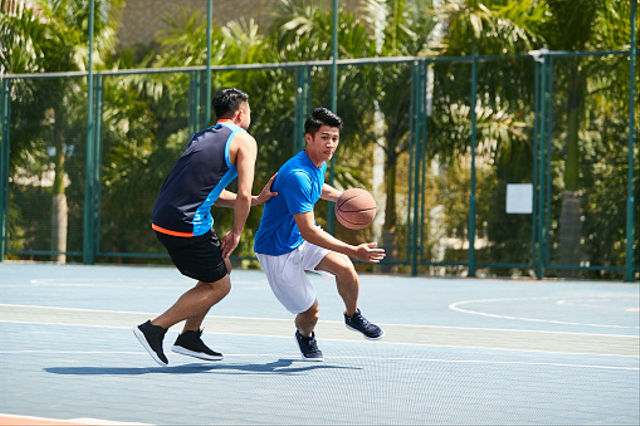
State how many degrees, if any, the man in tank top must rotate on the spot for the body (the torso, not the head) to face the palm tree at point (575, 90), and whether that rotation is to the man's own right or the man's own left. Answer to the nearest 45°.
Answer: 0° — they already face it

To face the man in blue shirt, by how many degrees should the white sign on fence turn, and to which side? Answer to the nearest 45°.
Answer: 0° — it already faces them

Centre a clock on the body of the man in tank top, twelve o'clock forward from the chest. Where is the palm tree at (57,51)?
The palm tree is roughly at 10 o'clock from the man in tank top.

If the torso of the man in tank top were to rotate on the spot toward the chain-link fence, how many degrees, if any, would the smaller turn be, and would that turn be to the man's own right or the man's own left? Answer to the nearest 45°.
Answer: approximately 45° to the man's own left

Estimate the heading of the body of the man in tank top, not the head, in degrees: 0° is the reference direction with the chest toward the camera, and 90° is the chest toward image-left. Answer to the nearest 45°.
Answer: approximately 225°

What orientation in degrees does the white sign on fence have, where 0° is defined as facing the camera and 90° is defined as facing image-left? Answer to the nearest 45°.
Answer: approximately 0°

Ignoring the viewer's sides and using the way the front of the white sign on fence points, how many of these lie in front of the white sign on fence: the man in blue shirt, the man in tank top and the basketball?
3

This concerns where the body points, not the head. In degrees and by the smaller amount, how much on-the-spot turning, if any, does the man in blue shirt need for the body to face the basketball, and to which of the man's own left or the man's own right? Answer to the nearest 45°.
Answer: approximately 90° to the man's own left

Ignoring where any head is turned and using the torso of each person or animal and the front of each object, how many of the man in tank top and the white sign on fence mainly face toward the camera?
1

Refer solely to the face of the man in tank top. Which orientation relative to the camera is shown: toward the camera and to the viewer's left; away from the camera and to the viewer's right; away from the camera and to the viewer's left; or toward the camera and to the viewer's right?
away from the camera and to the viewer's right

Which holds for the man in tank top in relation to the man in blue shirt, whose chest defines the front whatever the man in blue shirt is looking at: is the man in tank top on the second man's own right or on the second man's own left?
on the second man's own right

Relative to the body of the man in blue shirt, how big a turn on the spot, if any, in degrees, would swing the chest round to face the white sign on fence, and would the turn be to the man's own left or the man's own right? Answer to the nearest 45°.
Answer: approximately 135° to the man's own left
